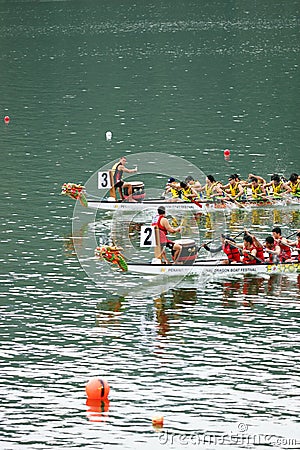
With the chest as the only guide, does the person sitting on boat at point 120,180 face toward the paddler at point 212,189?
yes

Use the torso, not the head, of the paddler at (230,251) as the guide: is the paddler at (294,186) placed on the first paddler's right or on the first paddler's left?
on the first paddler's right

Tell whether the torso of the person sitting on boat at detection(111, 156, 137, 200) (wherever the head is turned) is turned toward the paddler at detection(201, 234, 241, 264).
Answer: no

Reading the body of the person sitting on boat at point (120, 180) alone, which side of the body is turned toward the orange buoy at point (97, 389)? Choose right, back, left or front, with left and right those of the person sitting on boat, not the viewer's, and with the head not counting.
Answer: right

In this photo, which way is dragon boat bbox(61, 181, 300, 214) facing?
to the viewer's left

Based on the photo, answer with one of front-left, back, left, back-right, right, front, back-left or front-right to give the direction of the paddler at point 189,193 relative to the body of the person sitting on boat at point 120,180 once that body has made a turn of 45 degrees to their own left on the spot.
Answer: front-right

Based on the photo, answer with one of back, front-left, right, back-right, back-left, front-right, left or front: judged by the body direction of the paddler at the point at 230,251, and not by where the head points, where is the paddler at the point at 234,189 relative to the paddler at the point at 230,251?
right

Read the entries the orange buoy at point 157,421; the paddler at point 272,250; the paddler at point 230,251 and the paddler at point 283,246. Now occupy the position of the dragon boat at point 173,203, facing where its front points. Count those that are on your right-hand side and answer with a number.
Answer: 0

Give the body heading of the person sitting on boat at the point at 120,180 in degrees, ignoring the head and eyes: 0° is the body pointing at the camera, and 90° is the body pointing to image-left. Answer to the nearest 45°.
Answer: approximately 270°

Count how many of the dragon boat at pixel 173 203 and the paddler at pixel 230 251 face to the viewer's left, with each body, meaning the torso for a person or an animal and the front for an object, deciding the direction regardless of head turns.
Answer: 2

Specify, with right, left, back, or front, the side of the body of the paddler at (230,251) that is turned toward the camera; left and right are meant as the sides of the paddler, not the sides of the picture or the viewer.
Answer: left

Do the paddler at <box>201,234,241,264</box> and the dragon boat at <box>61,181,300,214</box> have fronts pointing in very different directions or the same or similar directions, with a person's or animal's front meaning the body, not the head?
same or similar directions

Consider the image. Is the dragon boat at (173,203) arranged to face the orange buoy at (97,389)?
no
